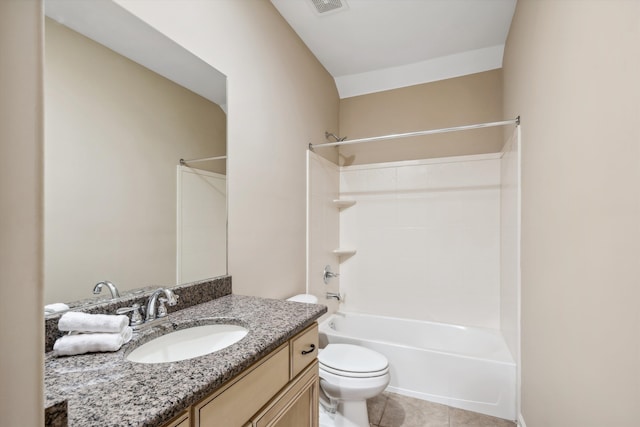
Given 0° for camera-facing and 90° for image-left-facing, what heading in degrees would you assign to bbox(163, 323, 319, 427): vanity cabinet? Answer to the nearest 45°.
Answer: approximately 315°

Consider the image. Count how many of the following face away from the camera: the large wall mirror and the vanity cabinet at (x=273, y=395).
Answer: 0

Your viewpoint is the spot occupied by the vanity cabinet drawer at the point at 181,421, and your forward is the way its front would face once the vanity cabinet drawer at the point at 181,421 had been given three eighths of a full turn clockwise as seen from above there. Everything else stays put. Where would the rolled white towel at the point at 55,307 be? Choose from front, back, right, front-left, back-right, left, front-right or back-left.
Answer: front-right

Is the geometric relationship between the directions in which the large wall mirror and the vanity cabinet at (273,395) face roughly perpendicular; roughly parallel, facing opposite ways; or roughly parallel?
roughly parallel

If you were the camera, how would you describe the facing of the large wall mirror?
facing the viewer and to the right of the viewer

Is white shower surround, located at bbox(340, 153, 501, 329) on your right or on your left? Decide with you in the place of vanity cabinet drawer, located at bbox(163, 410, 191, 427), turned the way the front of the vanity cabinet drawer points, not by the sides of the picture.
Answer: on your left

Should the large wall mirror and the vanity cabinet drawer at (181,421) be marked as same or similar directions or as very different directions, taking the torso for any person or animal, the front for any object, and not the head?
same or similar directions
